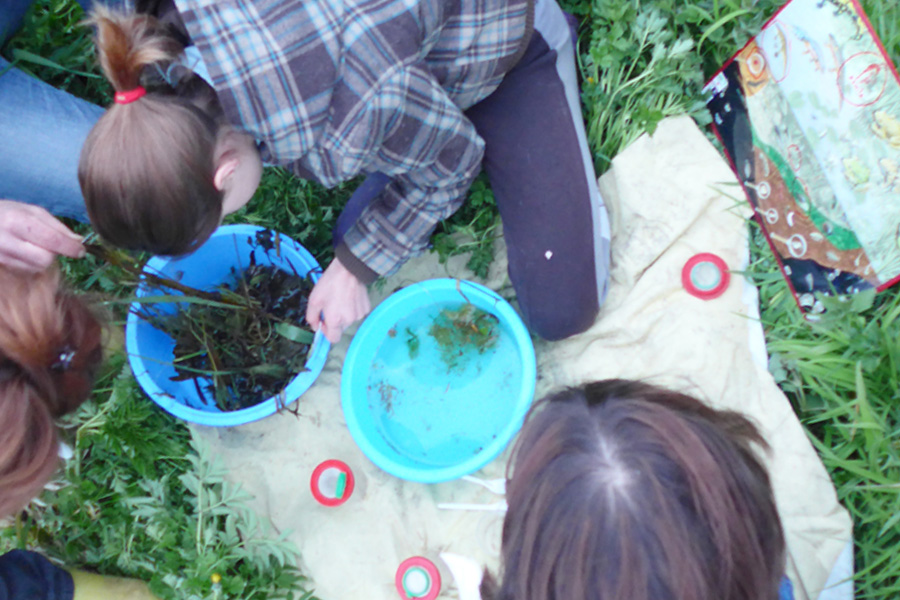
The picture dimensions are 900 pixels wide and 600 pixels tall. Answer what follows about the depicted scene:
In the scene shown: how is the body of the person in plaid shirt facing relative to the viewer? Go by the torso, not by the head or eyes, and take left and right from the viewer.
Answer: facing the viewer and to the left of the viewer

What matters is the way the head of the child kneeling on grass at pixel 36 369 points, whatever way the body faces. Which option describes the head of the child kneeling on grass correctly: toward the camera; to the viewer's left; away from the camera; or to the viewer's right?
to the viewer's right
